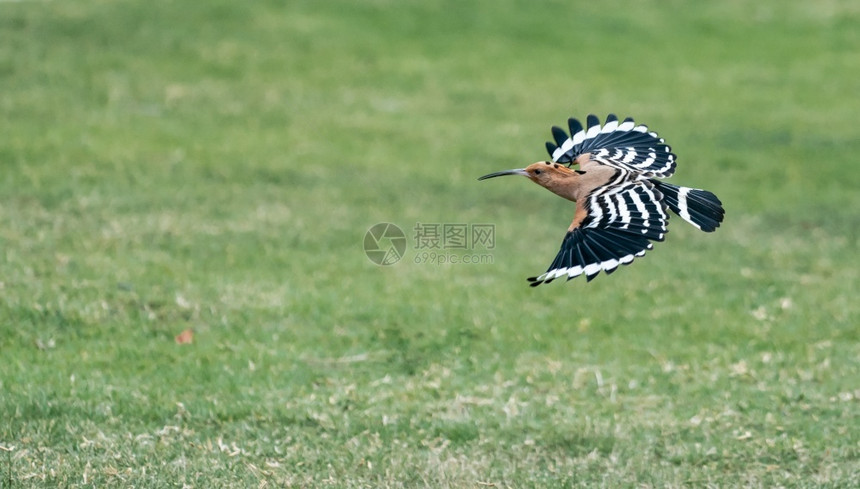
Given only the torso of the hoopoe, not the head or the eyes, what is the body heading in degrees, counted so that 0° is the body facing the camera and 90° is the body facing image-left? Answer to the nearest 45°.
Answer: approximately 90°
